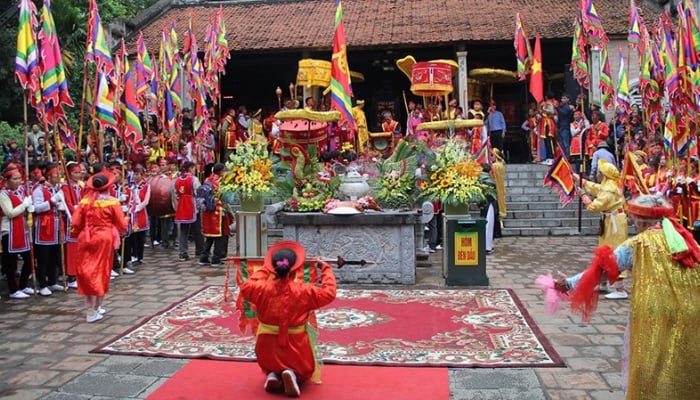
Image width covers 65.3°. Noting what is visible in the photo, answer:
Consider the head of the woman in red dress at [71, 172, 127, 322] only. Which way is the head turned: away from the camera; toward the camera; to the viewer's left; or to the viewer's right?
away from the camera

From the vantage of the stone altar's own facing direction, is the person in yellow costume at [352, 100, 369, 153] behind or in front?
behind

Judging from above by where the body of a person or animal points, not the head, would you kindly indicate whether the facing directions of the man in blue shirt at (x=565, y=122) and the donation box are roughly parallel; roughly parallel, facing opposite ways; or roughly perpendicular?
roughly parallel

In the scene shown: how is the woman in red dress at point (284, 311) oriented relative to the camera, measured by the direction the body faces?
away from the camera

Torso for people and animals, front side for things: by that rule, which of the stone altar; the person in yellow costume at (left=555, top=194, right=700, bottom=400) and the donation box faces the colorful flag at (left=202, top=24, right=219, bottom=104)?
the person in yellow costume

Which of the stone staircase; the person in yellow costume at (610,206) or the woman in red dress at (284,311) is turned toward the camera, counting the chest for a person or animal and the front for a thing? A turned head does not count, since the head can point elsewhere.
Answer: the stone staircase

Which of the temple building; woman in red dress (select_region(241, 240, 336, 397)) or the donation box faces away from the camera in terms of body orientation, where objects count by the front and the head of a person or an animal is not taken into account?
the woman in red dress

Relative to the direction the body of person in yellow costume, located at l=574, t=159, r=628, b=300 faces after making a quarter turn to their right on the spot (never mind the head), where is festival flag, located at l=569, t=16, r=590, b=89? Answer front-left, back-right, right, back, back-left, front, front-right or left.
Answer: front

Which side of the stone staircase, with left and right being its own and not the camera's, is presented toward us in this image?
front

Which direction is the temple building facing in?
toward the camera

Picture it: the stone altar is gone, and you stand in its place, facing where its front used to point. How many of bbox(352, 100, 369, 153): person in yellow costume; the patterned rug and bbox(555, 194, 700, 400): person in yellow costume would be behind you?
1

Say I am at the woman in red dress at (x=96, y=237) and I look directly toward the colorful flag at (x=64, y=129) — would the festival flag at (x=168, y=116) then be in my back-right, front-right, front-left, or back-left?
front-right

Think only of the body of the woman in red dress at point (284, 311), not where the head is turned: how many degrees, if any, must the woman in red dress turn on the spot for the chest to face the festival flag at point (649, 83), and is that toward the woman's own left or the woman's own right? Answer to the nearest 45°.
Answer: approximately 45° to the woman's own right

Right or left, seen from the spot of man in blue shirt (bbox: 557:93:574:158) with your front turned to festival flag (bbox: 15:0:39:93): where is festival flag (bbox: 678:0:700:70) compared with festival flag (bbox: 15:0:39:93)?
left

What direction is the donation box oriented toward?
toward the camera

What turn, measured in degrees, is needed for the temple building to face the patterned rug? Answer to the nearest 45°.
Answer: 0° — it already faces it

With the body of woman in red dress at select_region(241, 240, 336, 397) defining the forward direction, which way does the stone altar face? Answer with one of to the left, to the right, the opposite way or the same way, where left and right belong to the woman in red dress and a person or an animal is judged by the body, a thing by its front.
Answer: the opposite way
